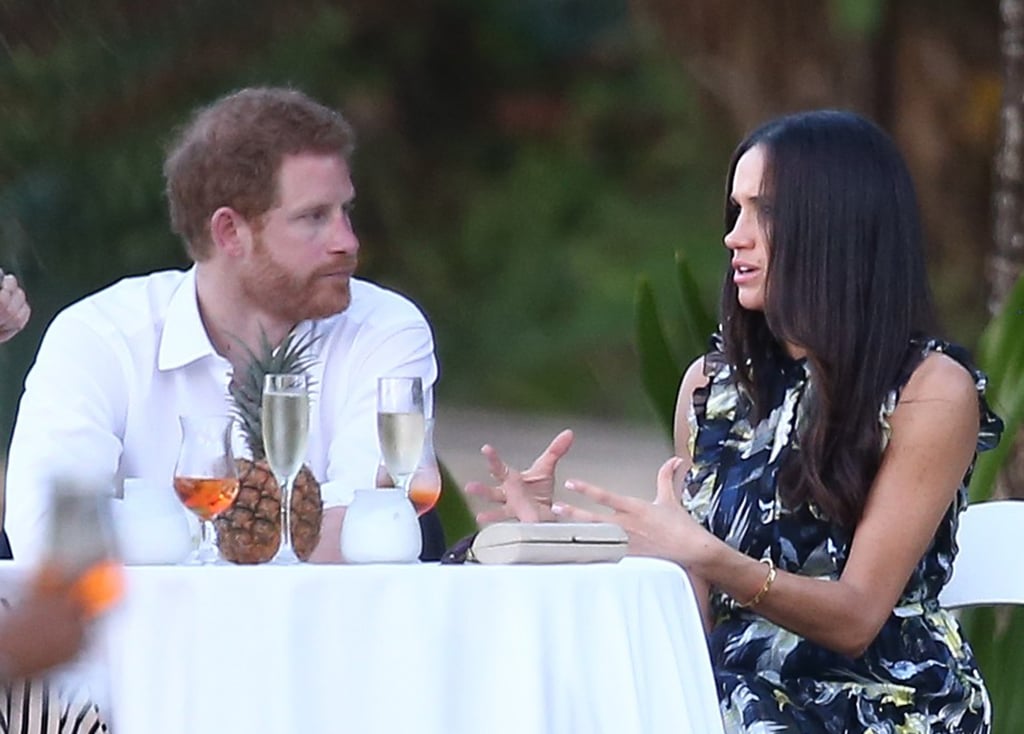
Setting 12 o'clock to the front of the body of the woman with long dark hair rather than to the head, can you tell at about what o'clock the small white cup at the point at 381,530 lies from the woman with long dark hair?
The small white cup is roughly at 12 o'clock from the woman with long dark hair.

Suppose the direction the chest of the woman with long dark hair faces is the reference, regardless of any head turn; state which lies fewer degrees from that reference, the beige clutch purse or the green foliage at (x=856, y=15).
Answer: the beige clutch purse

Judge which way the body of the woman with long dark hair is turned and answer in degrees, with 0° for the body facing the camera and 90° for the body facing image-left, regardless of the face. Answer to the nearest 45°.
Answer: approximately 45°

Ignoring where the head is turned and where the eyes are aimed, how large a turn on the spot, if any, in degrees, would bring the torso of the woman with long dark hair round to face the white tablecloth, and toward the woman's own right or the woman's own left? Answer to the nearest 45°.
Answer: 0° — they already face it

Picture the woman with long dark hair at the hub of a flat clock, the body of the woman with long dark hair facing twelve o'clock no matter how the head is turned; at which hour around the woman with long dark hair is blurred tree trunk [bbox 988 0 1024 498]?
The blurred tree trunk is roughly at 5 o'clock from the woman with long dark hair.

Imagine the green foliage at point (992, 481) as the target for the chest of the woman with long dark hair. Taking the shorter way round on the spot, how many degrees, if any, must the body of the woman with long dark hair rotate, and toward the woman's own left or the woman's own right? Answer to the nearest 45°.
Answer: approximately 135° to the woman's own right

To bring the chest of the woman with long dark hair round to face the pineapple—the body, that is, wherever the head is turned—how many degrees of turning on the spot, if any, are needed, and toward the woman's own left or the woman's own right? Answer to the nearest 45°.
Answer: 0° — they already face it

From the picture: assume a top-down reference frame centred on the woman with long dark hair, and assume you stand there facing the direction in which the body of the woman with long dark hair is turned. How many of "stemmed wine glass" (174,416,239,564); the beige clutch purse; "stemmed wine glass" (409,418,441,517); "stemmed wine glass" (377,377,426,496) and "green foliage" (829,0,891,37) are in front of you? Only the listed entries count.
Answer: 4

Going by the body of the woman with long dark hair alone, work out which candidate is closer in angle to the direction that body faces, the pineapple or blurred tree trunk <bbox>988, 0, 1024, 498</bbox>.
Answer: the pineapple
